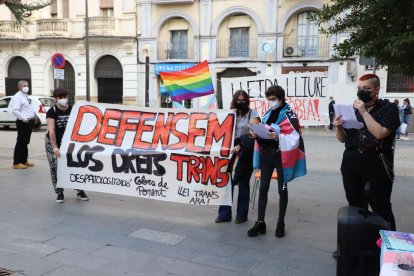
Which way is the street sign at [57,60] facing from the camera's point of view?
toward the camera

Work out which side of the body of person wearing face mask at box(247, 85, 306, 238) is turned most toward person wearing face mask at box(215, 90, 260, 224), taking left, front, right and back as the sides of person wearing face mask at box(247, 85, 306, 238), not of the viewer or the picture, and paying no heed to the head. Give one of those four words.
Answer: right

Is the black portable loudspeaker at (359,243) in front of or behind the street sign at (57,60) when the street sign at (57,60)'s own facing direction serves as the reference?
in front

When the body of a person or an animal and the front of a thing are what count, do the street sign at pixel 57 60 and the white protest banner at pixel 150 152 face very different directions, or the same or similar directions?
same or similar directions

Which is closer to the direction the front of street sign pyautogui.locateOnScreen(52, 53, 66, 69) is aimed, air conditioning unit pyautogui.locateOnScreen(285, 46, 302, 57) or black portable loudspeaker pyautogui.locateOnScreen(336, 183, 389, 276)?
the black portable loudspeaker

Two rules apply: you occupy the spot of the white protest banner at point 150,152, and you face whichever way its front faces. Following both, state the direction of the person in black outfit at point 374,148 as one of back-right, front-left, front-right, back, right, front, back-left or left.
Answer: front-left

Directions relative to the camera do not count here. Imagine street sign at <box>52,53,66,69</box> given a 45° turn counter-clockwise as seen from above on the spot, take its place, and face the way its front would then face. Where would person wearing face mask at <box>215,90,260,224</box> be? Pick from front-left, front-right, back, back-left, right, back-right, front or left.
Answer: front-right

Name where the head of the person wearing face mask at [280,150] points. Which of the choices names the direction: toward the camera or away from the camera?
toward the camera

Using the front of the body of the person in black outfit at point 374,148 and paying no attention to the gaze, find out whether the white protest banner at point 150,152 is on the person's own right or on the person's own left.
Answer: on the person's own right

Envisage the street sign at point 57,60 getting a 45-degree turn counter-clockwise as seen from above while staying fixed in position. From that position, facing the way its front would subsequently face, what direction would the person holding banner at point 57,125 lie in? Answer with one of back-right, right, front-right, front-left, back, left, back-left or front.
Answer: front-right

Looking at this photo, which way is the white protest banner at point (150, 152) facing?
toward the camera

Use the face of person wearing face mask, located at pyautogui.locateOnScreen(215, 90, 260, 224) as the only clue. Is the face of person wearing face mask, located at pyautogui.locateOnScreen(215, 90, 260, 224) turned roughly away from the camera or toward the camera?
toward the camera

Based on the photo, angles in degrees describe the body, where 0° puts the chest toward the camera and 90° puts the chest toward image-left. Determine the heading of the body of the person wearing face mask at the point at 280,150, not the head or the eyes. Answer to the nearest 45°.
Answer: approximately 45°

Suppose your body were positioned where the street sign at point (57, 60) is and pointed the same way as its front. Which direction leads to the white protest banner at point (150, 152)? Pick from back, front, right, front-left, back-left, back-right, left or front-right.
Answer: front

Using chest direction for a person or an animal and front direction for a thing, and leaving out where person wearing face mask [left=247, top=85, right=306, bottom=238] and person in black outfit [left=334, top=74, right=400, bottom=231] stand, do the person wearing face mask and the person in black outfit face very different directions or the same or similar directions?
same or similar directions
